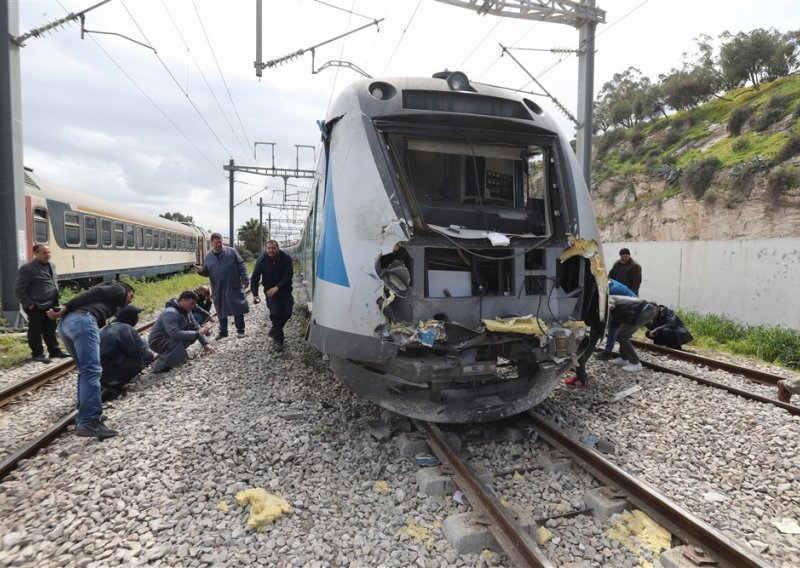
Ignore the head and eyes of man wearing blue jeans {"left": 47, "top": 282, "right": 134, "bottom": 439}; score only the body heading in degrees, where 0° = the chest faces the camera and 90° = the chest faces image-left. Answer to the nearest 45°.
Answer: approximately 270°

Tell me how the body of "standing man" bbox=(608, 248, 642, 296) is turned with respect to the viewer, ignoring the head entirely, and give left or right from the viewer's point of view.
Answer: facing the viewer and to the left of the viewer

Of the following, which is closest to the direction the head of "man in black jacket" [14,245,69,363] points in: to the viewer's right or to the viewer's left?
to the viewer's right

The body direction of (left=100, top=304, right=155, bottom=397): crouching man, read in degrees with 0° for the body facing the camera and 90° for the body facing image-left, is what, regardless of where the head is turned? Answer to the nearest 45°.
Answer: approximately 225°

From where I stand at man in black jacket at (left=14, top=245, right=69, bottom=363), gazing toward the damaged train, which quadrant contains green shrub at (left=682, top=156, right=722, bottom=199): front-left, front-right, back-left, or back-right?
front-left

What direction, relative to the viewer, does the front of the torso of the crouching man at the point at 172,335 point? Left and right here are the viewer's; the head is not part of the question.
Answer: facing to the right of the viewer

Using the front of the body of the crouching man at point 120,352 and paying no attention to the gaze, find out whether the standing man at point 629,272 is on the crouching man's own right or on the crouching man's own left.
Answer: on the crouching man's own right

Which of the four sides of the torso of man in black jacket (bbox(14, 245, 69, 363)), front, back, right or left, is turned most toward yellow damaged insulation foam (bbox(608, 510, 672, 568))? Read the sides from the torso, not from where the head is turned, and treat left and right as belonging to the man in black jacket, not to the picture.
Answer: front

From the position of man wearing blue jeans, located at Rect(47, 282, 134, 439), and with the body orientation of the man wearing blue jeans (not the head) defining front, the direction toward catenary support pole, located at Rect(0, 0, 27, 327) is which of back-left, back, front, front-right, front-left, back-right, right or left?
left

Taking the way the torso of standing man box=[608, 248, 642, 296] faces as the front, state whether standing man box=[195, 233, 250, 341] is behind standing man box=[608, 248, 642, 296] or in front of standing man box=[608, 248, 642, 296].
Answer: in front
